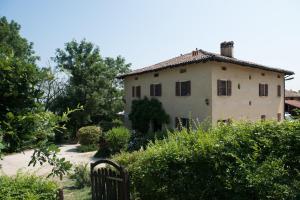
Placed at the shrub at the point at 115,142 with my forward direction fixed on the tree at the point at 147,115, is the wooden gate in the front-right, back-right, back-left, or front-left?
back-right
